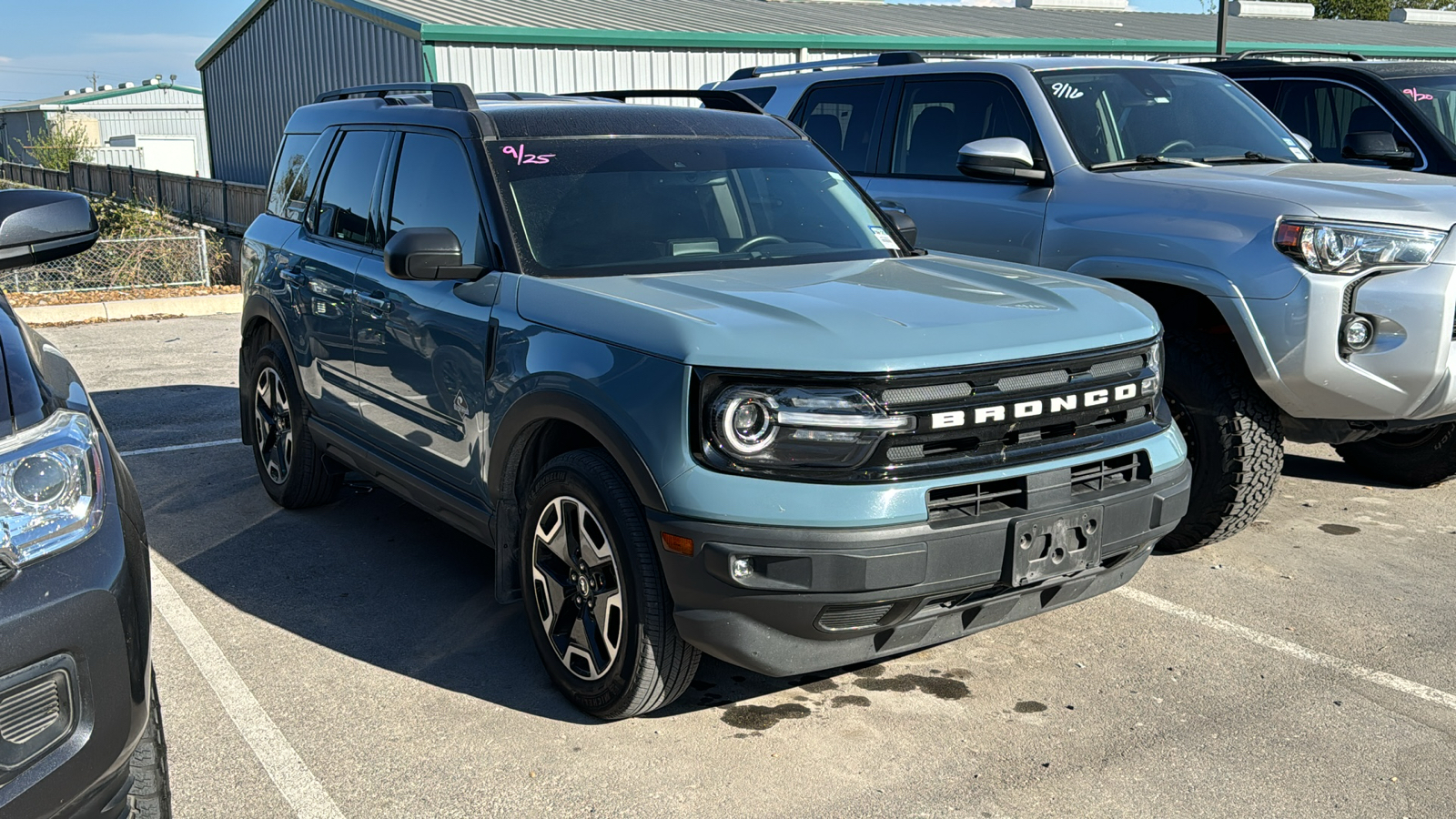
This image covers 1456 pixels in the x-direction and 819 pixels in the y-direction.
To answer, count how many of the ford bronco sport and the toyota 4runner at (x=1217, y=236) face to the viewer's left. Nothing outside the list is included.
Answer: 0

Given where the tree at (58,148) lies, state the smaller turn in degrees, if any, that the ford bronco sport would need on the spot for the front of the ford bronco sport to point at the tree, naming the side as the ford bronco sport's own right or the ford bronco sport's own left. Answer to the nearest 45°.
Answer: approximately 180°

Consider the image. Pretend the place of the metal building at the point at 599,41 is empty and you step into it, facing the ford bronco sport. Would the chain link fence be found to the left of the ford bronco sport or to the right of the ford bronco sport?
right

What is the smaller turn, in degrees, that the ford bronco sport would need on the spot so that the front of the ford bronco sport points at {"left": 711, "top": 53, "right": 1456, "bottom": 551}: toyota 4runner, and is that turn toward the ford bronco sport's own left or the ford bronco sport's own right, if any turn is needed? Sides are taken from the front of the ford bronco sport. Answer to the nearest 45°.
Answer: approximately 90° to the ford bronco sport's own left

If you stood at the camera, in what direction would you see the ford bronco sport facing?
facing the viewer and to the right of the viewer

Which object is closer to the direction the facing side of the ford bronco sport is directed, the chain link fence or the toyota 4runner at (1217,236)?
the toyota 4runner

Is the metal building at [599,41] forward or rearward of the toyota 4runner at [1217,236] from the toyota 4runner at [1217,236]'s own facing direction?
rearward

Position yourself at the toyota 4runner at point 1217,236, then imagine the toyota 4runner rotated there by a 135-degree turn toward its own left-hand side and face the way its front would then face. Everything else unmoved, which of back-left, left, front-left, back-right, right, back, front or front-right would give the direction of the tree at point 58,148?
front-left

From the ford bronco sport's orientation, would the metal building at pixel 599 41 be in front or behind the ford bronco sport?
behind
